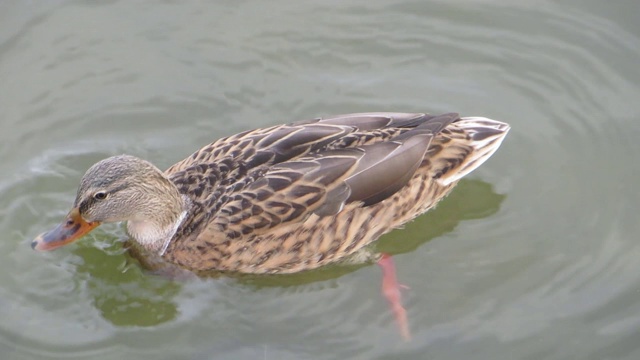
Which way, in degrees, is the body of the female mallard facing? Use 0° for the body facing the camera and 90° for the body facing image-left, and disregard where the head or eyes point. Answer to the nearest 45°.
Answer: approximately 45°
